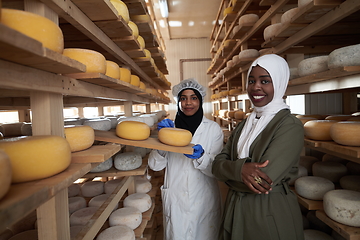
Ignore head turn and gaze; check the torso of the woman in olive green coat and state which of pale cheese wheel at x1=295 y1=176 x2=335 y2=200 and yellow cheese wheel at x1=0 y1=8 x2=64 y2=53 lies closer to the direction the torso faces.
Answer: the yellow cheese wheel

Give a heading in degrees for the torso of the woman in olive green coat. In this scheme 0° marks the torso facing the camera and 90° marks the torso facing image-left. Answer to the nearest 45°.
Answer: approximately 45°

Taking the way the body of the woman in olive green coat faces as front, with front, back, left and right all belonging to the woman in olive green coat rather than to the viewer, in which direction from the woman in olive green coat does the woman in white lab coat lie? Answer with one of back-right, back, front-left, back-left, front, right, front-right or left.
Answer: right

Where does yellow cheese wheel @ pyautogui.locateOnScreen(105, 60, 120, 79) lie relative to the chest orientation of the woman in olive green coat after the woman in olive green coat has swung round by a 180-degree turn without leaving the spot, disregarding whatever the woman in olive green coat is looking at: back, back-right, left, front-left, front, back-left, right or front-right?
back-left

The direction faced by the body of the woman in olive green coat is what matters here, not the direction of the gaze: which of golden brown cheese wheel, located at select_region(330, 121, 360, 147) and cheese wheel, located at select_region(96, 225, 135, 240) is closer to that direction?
the cheese wheel

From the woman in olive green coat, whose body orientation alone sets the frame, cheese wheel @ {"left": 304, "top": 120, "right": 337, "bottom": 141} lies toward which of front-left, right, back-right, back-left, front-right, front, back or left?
back

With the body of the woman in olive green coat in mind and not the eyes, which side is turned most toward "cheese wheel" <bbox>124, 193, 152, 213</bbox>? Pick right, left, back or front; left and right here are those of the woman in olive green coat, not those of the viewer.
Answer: right

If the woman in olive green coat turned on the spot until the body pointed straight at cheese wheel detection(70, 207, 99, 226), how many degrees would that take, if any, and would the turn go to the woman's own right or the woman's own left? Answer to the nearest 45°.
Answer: approximately 45° to the woman's own right

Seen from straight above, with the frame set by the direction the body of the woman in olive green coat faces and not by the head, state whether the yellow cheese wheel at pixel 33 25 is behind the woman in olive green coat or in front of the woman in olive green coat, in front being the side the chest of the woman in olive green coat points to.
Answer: in front
